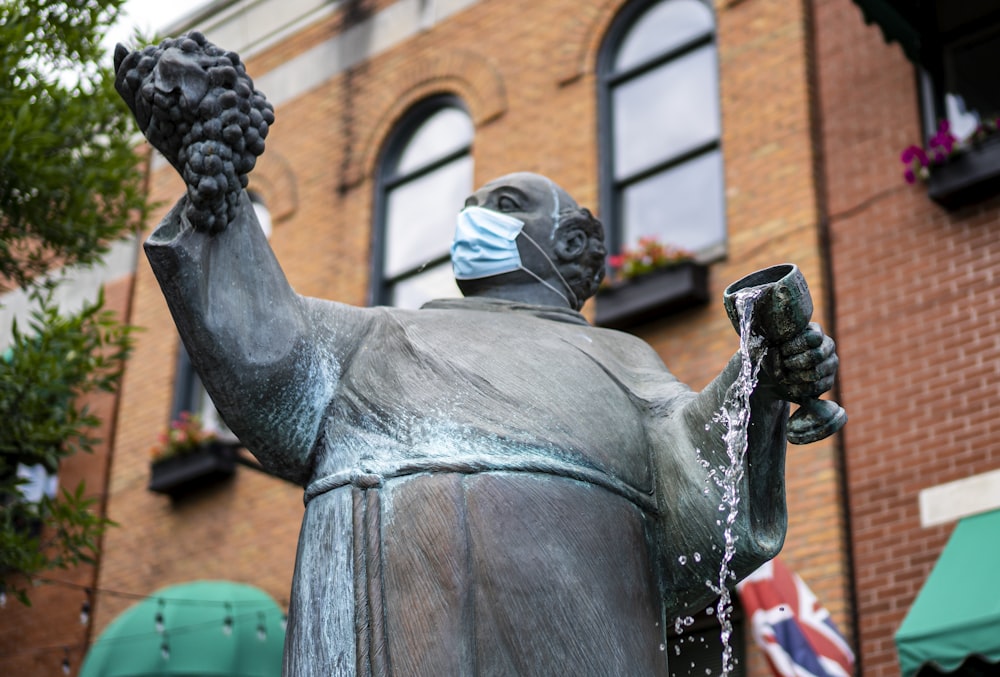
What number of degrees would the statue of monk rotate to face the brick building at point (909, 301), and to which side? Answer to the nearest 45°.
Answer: approximately 180°

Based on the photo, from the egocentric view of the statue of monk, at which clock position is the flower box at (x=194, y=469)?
The flower box is roughly at 4 o'clock from the statue of monk.

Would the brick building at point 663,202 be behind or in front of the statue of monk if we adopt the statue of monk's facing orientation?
behind

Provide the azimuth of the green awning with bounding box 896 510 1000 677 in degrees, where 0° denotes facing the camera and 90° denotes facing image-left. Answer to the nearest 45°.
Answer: approximately 45°

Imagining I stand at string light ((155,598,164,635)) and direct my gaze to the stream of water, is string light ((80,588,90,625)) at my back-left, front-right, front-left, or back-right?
back-right

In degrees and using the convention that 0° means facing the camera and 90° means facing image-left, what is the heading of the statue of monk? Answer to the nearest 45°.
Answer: approximately 45°

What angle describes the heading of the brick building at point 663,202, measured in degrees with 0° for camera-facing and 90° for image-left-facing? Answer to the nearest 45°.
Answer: approximately 45°

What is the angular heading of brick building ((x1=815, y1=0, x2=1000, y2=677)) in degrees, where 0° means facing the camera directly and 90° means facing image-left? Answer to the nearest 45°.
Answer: approximately 45°

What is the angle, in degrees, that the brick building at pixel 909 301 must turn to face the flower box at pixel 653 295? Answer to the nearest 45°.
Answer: approximately 45° to its right
